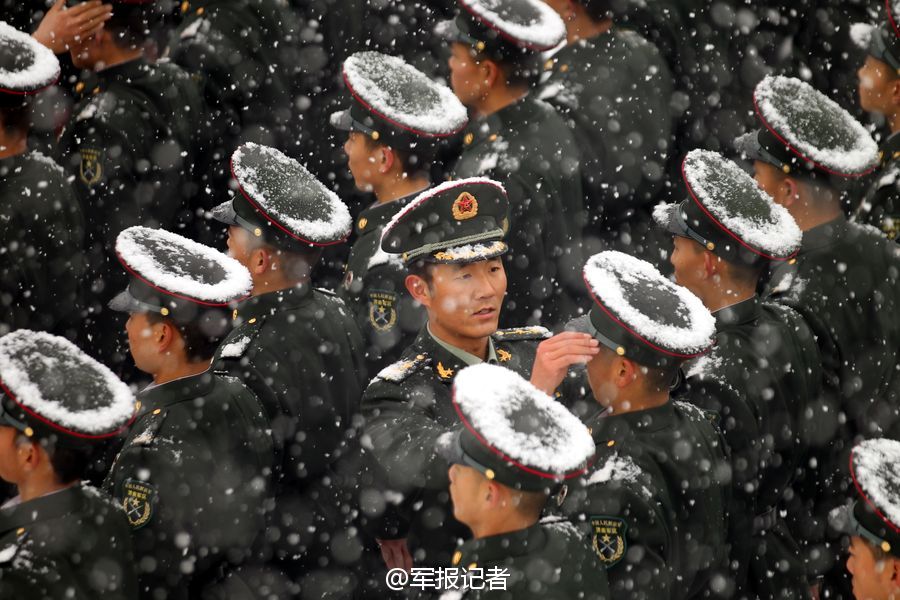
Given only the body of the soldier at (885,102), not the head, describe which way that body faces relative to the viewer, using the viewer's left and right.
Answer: facing to the left of the viewer

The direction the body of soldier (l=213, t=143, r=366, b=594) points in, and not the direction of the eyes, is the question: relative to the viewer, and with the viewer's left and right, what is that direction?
facing away from the viewer and to the left of the viewer

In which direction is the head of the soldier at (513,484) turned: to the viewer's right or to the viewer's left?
to the viewer's left

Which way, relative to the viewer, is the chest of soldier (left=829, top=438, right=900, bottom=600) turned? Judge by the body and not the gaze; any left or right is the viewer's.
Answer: facing to the left of the viewer

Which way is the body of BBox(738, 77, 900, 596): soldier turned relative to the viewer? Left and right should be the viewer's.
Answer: facing away from the viewer and to the left of the viewer

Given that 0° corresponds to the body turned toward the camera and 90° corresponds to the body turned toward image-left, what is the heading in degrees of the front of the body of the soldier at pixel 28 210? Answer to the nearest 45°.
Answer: approximately 135°

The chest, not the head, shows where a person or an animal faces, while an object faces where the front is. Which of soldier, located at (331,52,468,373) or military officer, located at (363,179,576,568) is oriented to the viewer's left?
the soldier

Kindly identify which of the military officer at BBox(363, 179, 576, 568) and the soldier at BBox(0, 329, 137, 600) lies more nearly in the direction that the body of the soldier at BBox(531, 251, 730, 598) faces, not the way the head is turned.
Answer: the military officer

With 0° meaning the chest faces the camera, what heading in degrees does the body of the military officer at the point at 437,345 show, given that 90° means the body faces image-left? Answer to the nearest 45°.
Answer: approximately 315°

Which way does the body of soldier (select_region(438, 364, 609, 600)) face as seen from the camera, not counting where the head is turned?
to the viewer's left

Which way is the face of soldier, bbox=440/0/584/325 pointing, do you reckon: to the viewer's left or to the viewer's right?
to the viewer's left

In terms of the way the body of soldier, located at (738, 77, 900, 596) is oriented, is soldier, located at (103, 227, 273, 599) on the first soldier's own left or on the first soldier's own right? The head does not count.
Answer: on the first soldier's own left

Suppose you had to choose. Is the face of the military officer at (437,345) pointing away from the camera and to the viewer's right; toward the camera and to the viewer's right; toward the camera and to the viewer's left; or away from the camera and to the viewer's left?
toward the camera and to the viewer's right

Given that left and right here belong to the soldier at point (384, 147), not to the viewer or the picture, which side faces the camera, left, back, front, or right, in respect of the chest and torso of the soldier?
left

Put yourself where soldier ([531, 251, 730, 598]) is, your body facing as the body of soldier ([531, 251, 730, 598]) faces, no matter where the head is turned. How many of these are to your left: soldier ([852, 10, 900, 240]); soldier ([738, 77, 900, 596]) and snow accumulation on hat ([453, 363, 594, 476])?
1

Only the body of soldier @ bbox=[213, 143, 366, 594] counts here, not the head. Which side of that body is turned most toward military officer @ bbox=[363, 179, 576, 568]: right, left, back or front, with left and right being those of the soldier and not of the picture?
back
